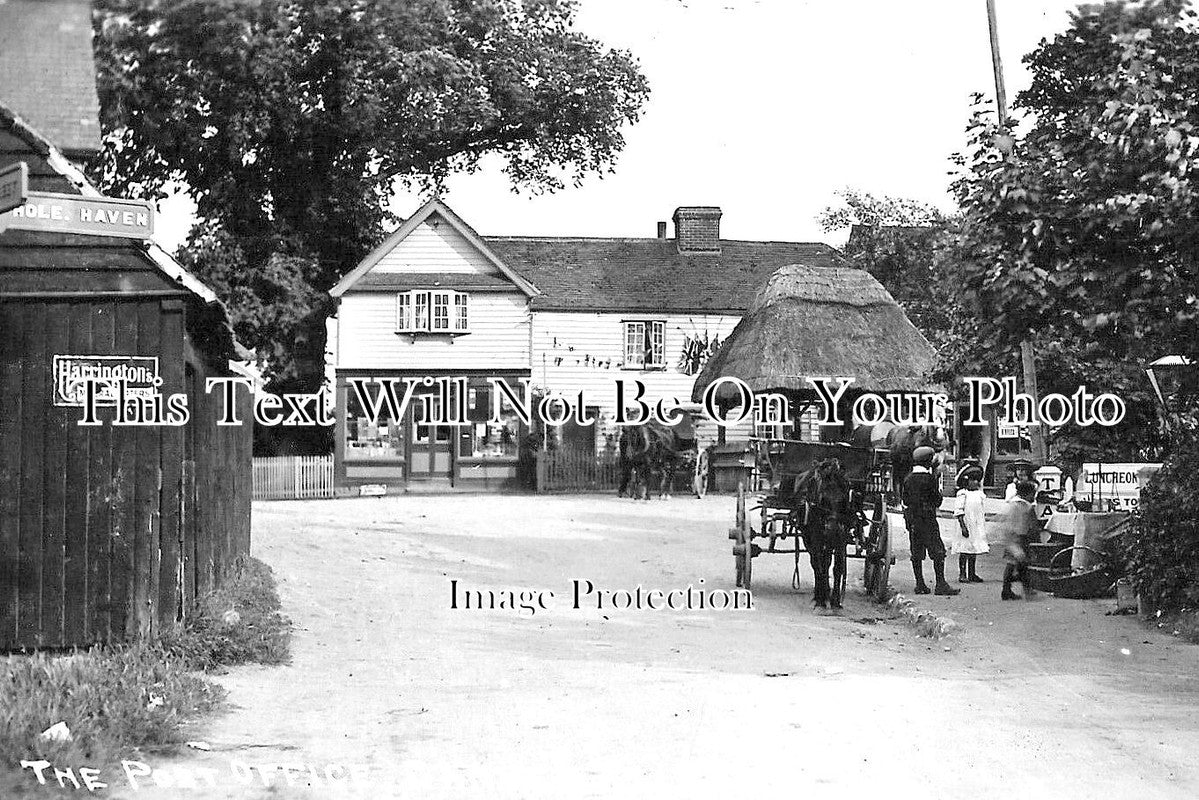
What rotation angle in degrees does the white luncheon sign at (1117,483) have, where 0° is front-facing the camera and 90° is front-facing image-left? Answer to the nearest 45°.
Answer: approximately 0°

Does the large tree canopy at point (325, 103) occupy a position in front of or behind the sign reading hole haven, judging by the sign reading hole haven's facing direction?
behind

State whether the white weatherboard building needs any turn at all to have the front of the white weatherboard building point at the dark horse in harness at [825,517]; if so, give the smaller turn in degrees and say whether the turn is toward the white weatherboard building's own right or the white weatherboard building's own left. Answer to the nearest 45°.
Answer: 0° — it already faces it

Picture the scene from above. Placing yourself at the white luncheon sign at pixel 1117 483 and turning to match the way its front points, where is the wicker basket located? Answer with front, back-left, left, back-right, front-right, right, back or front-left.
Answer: front

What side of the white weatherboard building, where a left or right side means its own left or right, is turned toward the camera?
front

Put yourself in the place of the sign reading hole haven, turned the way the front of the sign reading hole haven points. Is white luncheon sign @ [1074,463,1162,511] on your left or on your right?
on your left

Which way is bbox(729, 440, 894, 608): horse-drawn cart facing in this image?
toward the camera

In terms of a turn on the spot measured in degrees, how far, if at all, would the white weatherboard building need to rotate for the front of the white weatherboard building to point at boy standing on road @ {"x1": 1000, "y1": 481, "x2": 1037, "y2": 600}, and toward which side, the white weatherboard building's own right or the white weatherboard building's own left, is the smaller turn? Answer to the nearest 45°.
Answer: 0° — it already faces them

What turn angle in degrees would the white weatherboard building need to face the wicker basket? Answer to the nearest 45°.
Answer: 0° — it already faces it

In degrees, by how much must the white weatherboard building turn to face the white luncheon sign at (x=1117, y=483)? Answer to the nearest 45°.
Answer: approximately 45° to its left
